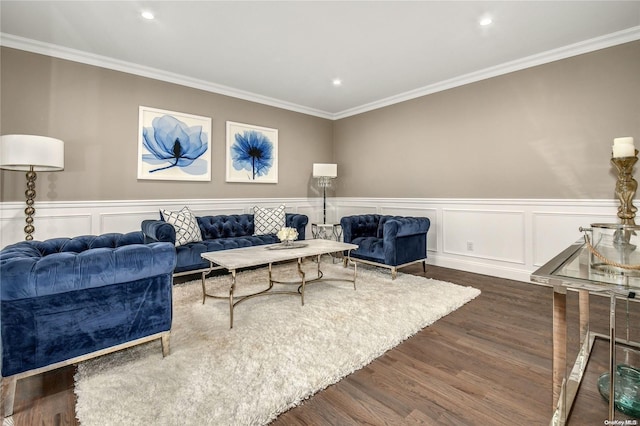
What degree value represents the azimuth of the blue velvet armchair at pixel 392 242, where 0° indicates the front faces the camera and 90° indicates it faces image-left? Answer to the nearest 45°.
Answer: approximately 45°

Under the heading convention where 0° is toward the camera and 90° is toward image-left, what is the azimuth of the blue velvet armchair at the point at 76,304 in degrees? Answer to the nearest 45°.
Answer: approximately 225°

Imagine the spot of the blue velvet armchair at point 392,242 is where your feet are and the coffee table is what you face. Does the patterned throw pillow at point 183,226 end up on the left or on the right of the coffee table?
right

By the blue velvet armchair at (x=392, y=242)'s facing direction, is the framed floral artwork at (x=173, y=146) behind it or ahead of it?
ahead

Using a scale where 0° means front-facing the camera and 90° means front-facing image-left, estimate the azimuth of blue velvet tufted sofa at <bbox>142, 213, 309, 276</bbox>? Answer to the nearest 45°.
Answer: approximately 315°

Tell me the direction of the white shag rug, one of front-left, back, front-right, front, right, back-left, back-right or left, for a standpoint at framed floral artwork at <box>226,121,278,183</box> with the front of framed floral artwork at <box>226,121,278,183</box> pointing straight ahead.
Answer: front-right

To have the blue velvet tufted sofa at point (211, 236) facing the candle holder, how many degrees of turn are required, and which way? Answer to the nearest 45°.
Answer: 0° — it already faces it

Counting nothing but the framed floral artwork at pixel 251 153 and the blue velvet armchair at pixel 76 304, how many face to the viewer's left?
0

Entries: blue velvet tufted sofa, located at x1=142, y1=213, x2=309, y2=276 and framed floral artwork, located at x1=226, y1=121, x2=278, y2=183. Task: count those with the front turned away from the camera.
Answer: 0

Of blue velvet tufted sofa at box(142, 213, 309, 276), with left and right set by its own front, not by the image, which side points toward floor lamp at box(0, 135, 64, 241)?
right
